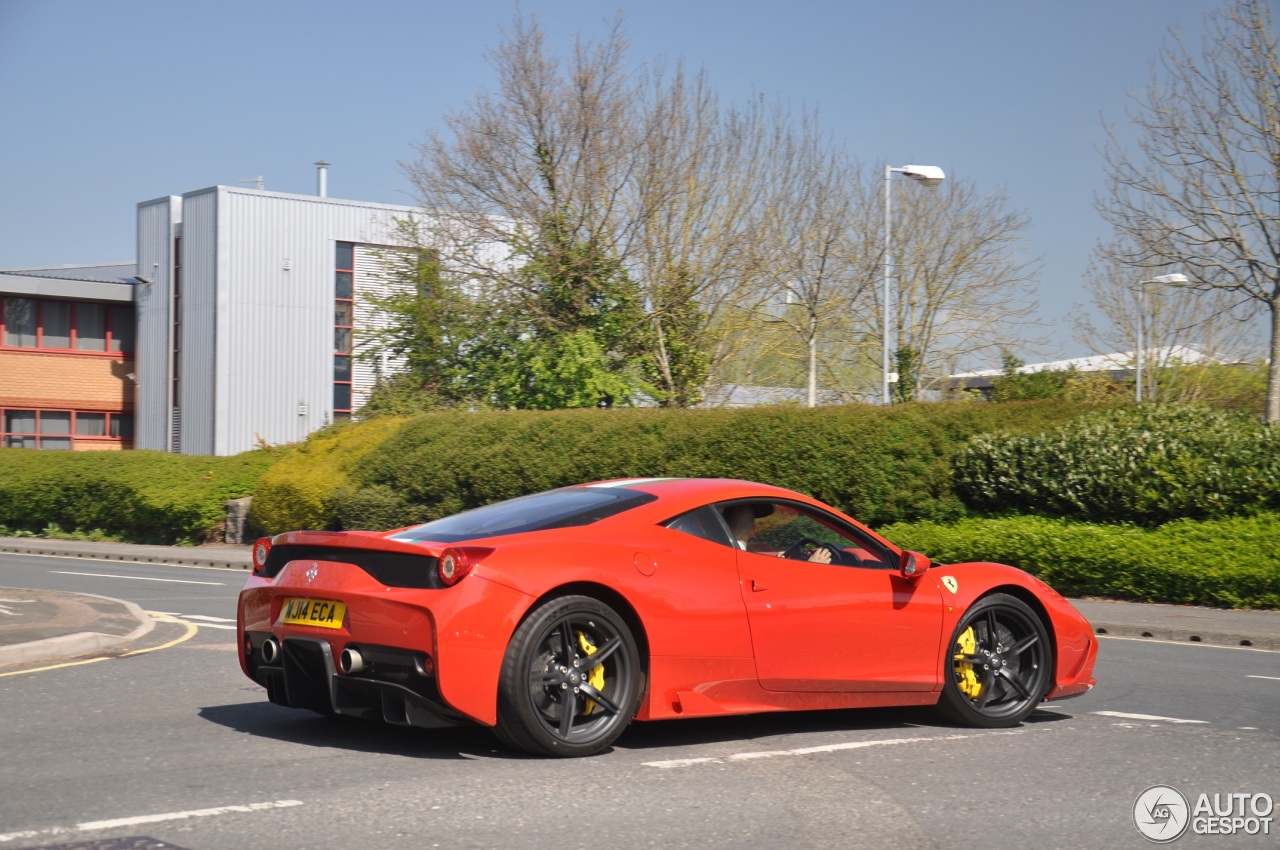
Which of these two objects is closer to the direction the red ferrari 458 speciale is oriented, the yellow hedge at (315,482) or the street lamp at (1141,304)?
the street lamp

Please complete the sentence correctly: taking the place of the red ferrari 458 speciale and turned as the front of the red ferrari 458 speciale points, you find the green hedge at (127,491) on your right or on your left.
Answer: on your left

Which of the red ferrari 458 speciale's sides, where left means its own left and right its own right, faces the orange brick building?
left

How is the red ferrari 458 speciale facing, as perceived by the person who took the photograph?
facing away from the viewer and to the right of the viewer

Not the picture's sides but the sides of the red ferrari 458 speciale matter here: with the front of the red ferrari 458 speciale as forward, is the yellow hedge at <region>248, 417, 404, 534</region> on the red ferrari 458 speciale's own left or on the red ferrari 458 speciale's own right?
on the red ferrari 458 speciale's own left

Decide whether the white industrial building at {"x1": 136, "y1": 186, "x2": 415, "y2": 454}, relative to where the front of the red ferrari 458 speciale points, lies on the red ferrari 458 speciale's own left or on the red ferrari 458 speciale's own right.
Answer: on the red ferrari 458 speciale's own left

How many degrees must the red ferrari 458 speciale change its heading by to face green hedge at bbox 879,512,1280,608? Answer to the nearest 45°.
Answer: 0° — it already faces it

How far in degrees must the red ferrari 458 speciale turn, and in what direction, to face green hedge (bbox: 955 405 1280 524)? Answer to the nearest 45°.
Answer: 0° — it already faces it
